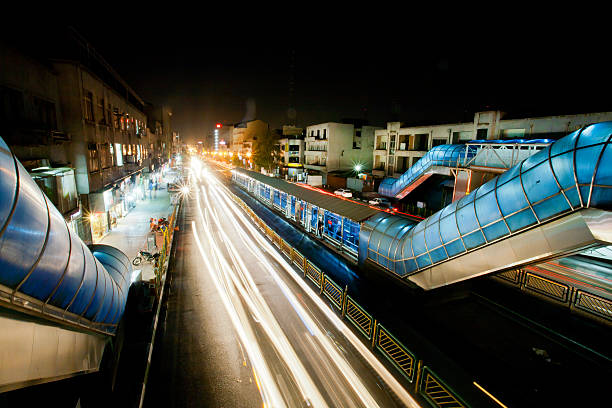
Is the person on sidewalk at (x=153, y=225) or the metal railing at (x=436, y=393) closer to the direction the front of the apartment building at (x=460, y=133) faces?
the person on sidewalk

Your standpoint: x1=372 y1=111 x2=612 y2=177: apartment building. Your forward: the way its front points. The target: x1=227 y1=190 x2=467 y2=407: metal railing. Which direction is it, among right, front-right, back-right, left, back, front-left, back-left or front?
front-left

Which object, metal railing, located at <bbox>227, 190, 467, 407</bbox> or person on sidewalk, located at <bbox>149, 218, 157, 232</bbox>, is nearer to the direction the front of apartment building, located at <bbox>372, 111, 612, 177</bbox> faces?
the person on sidewalk

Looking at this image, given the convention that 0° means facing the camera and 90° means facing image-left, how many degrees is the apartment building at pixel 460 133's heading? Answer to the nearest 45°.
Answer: approximately 45°

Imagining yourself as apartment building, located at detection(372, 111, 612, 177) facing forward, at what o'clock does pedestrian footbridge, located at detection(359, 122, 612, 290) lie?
The pedestrian footbridge is roughly at 10 o'clock from the apartment building.

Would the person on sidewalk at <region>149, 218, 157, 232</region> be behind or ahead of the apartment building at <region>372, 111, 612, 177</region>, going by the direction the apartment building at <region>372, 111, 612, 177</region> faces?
ahead

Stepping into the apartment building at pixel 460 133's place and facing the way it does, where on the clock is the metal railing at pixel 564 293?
The metal railing is roughly at 10 o'clock from the apartment building.

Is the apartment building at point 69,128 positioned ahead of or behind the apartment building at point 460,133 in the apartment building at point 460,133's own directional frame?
ahead

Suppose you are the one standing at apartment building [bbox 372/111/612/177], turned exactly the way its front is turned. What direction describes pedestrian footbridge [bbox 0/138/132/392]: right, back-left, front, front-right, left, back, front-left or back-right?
front-left
